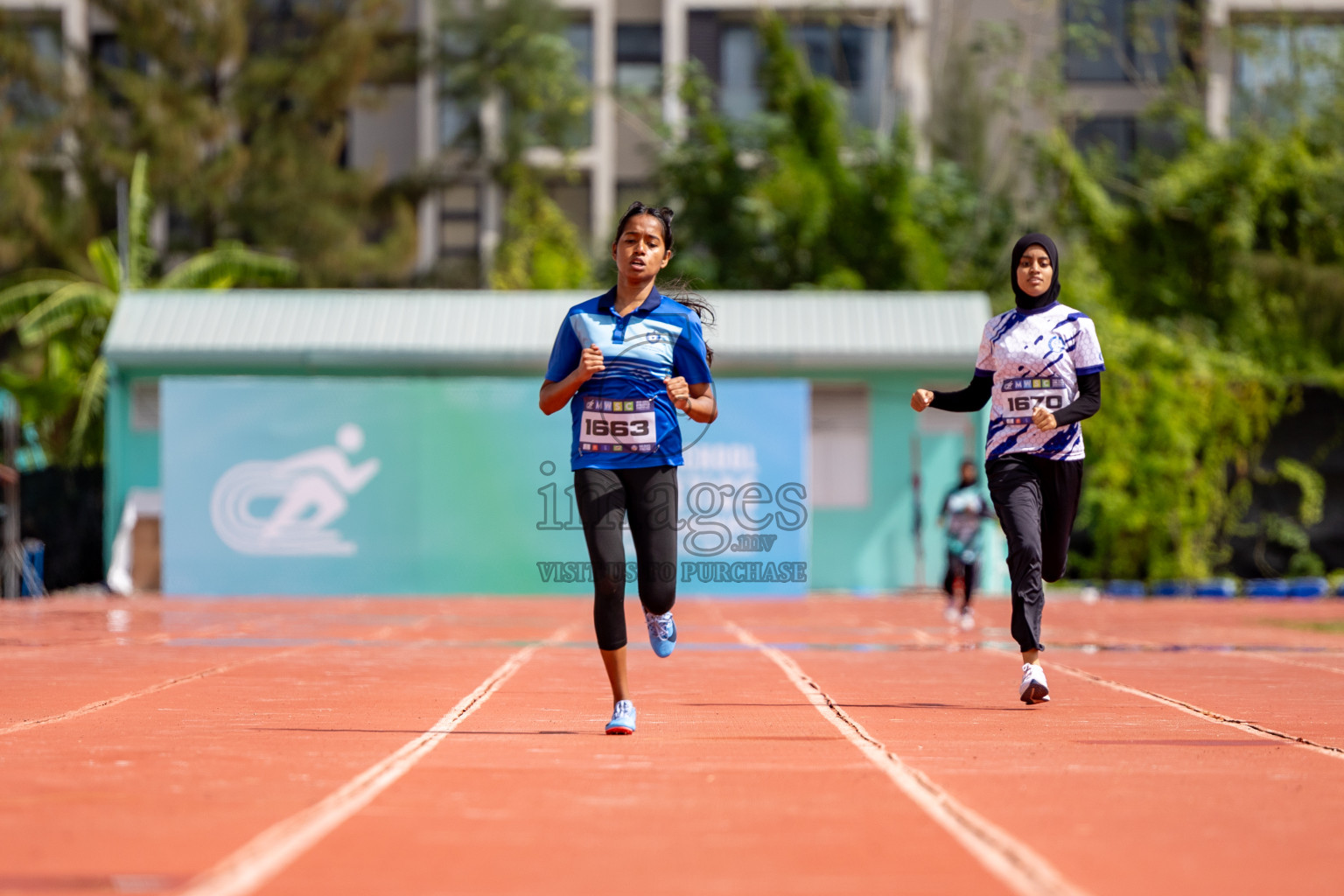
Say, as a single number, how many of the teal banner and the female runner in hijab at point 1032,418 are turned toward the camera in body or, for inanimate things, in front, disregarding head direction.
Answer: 2

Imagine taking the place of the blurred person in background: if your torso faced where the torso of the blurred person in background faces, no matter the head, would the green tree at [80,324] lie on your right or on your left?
on your right

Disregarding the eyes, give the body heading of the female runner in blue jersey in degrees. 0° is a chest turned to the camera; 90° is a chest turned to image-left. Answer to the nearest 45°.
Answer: approximately 0°

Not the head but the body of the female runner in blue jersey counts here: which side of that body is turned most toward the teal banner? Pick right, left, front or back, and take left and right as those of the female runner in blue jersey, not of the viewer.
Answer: back

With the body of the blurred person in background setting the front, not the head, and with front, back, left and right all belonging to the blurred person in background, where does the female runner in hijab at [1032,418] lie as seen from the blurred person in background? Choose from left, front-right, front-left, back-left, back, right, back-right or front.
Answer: front

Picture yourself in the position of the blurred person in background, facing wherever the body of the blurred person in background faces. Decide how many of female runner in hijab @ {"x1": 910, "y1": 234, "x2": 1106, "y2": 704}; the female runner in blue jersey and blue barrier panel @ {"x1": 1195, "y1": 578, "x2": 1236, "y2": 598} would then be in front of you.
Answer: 2

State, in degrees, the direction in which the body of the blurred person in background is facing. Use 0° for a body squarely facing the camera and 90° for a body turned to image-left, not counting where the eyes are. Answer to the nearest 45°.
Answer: approximately 0°

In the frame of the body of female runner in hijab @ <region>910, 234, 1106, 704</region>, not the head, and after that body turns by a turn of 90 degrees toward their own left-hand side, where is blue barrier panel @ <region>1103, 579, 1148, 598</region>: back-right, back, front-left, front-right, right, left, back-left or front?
left

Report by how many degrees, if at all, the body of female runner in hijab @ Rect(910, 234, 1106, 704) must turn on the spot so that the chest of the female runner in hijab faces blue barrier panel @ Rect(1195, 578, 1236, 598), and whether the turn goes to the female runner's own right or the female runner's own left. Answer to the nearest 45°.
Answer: approximately 180°

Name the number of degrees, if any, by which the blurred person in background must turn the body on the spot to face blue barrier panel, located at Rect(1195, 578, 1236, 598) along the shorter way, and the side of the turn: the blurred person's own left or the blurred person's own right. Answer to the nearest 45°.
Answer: approximately 135° to the blurred person's own left

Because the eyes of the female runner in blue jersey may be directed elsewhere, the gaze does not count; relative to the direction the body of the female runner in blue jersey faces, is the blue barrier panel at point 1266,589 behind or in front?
behind
